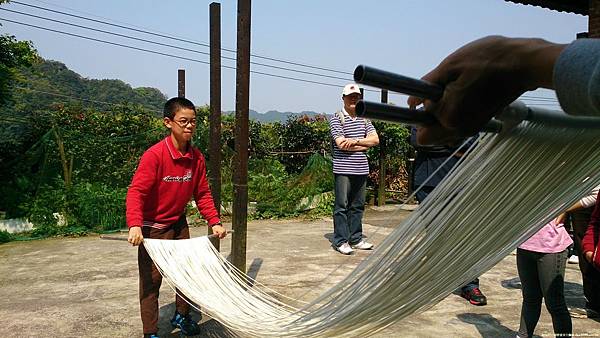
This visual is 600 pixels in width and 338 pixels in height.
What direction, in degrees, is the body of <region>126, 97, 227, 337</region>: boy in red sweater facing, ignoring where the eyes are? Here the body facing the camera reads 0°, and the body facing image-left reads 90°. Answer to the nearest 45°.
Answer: approximately 315°

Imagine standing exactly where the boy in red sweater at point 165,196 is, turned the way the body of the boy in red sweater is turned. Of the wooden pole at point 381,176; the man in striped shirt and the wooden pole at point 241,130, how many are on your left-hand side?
3

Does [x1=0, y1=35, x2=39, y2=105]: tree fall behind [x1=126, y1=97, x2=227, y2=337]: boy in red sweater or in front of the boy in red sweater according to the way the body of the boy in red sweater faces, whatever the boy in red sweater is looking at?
behind

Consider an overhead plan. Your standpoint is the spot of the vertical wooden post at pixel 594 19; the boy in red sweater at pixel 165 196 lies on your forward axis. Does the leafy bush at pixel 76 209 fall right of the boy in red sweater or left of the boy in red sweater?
right

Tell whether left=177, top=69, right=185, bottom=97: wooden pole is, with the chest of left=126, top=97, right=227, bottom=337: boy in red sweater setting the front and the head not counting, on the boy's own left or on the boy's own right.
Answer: on the boy's own left

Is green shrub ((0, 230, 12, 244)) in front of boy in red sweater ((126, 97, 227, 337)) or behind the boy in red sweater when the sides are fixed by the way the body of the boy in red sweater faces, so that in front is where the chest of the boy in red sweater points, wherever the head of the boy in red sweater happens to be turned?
behind

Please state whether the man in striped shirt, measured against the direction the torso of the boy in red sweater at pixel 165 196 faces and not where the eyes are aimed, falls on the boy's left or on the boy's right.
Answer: on the boy's left

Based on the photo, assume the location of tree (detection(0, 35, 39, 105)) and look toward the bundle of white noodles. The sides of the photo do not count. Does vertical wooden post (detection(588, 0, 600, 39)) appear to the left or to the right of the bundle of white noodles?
left

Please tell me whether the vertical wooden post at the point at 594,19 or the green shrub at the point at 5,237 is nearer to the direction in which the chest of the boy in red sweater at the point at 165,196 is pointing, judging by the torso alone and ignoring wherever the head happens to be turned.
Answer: the vertical wooden post
